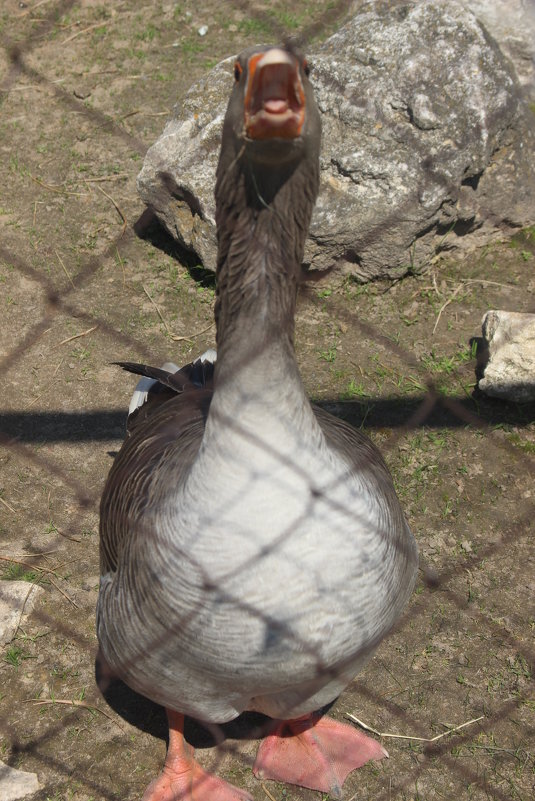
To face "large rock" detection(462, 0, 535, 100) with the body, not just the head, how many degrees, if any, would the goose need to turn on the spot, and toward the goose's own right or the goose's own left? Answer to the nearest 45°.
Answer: approximately 180°

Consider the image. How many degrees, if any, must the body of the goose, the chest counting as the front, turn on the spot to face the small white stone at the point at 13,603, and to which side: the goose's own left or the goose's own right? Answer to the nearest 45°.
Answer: approximately 135° to the goose's own right

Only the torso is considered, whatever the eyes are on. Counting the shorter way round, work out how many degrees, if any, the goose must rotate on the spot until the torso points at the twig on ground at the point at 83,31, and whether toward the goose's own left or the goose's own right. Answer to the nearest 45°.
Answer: approximately 180°

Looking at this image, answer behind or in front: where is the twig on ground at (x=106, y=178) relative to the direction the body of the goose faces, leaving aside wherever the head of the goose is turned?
behind

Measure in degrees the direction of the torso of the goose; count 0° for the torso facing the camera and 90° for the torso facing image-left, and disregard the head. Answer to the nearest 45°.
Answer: approximately 0°

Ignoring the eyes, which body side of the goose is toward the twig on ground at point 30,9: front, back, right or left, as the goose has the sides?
back
